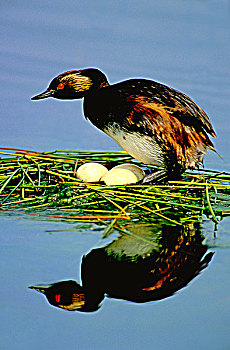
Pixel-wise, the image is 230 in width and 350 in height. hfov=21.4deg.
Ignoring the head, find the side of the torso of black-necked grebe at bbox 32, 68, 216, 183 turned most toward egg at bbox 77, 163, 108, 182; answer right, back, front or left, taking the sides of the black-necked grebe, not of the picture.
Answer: front

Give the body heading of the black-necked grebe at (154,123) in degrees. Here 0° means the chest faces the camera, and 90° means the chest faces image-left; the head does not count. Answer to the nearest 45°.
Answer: approximately 90°
